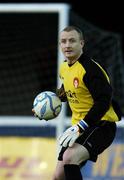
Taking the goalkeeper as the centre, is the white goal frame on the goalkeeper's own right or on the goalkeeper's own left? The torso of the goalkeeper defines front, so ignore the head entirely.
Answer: on the goalkeeper's own right

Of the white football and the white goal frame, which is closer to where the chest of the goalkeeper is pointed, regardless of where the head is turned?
the white football

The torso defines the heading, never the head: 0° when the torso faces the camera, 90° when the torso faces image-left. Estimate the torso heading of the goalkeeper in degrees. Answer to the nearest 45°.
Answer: approximately 45°
